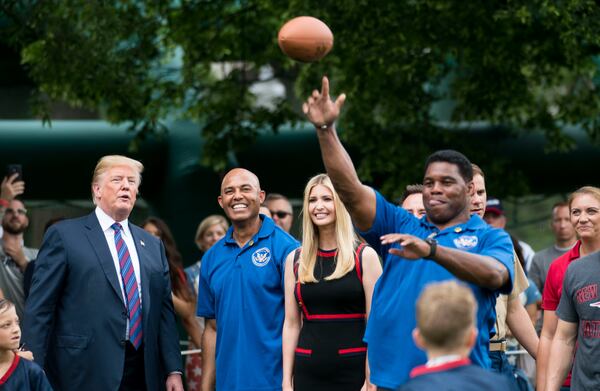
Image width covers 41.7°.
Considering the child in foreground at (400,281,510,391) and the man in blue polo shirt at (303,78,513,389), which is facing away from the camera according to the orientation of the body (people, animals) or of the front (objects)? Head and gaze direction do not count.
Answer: the child in foreground

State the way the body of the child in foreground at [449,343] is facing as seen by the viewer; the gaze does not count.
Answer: away from the camera

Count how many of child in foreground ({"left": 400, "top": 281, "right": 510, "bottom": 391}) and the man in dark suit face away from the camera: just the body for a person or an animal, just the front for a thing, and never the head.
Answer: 1

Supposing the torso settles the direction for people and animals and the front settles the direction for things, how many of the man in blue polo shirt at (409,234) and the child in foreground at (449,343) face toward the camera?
1

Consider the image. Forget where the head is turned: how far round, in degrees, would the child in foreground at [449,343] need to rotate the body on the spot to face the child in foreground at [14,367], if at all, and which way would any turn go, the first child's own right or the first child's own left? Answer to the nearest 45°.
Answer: approximately 45° to the first child's own left

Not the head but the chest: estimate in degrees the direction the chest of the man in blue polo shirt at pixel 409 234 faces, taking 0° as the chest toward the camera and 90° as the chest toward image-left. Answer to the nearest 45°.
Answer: approximately 0°
